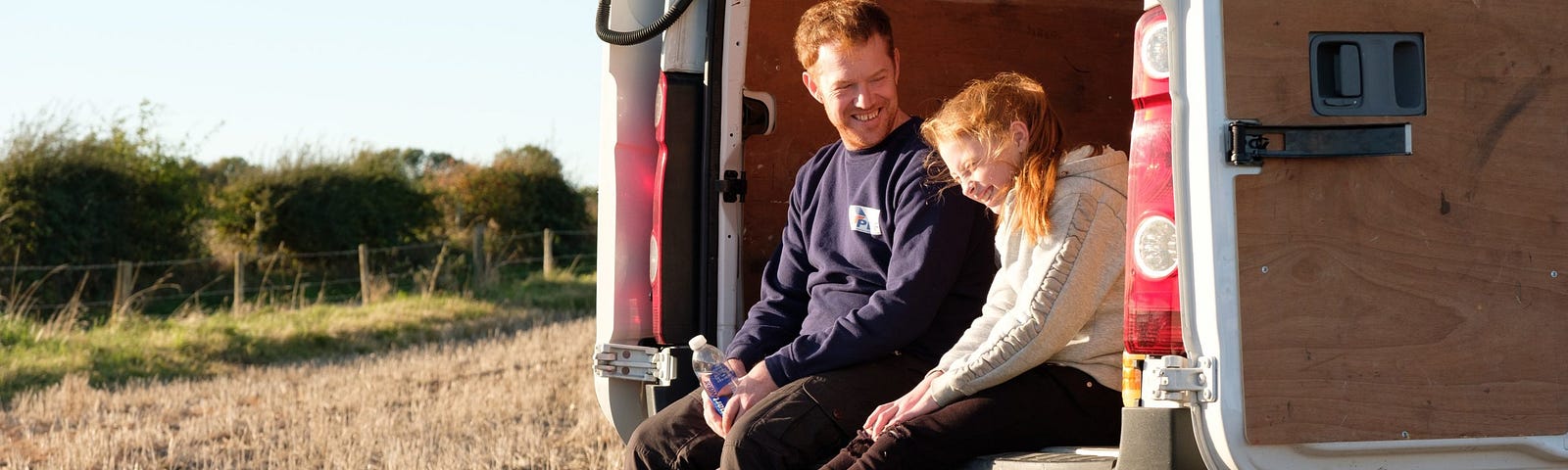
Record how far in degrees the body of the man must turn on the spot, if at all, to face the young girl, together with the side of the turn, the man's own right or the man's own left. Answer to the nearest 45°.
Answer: approximately 90° to the man's own left

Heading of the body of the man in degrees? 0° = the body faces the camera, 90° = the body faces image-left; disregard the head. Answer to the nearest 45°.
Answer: approximately 45°

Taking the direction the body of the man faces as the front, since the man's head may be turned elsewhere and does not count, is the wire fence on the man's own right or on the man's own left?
on the man's own right

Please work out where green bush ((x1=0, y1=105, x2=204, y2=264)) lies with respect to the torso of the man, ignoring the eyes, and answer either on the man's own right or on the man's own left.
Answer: on the man's own right
